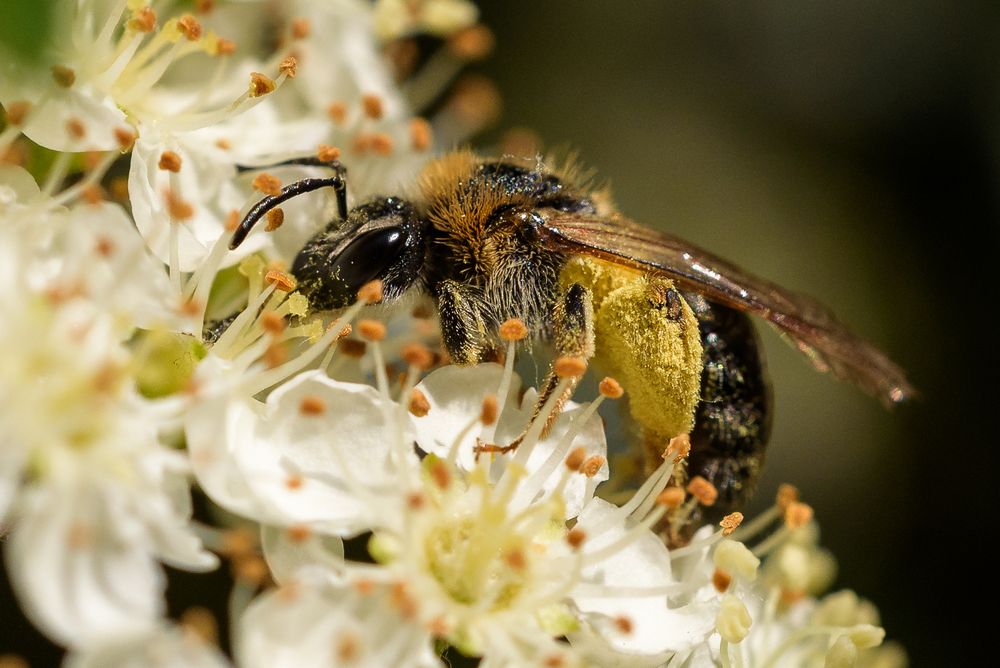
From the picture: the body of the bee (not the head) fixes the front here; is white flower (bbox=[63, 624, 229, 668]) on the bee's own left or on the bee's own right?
on the bee's own left

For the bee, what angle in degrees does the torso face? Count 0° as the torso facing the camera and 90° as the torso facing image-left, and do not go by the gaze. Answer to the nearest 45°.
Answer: approximately 90°
